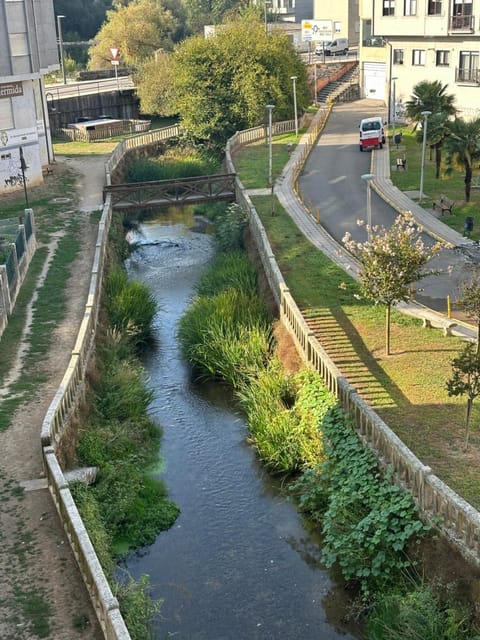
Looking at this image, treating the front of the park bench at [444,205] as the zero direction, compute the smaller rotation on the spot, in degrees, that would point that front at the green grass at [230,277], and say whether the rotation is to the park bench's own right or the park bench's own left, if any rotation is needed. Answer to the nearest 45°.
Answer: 0° — it already faces it

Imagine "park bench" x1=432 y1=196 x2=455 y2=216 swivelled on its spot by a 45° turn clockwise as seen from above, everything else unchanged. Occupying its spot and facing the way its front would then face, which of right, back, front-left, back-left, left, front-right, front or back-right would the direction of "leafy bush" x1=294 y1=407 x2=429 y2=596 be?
left

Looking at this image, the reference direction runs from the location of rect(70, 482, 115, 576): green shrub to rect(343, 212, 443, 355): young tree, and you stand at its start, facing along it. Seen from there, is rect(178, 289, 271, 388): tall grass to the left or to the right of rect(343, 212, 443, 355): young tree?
left

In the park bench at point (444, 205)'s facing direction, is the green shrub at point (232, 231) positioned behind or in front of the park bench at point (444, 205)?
in front

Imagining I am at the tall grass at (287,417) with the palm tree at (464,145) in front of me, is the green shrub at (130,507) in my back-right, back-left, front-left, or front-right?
back-left

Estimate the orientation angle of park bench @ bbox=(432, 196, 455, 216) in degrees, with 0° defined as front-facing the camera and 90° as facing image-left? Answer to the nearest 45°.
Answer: approximately 45°

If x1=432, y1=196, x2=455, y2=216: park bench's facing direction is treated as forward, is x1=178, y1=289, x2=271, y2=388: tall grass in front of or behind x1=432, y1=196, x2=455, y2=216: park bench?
in front

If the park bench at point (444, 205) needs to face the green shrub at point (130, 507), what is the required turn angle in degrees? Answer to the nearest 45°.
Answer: approximately 45° to its left

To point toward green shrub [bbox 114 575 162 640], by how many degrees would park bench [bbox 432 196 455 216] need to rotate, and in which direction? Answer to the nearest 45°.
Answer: approximately 45° to its left

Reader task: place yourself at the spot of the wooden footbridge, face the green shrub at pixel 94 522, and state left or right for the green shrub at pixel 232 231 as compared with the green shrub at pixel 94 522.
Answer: left

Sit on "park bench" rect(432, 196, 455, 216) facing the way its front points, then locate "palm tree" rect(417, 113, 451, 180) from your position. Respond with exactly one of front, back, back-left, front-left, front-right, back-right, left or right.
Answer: back-right
